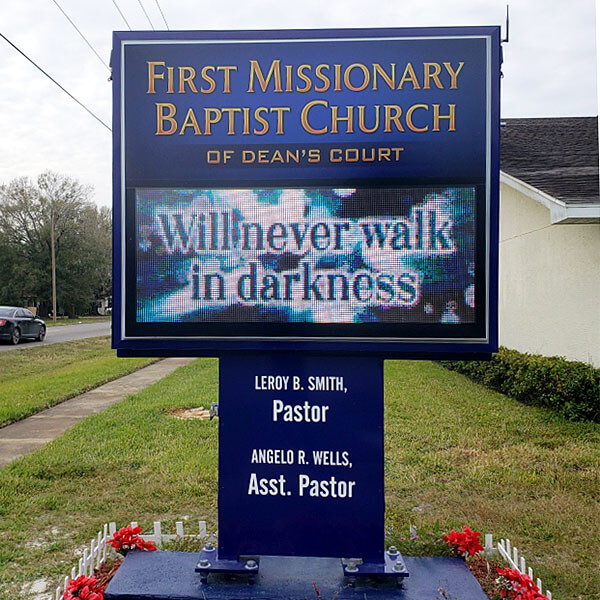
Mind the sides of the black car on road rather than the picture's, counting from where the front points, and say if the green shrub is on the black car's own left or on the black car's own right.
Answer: on the black car's own right

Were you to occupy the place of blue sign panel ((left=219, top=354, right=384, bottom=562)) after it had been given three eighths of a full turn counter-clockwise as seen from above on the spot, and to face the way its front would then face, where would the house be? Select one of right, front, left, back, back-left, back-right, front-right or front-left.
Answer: front

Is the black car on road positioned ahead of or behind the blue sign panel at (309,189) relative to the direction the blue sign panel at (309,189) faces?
behind

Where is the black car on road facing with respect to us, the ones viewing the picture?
facing away from the viewer and to the right of the viewer

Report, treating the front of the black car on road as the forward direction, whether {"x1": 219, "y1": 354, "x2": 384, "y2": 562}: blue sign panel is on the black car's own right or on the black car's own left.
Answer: on the black car's own right

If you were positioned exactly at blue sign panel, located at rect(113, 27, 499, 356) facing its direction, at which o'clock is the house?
The house is roughly at 7 o'clock from the blue sign panel.

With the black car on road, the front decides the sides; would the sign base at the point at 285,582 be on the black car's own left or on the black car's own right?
on the black car's own right
